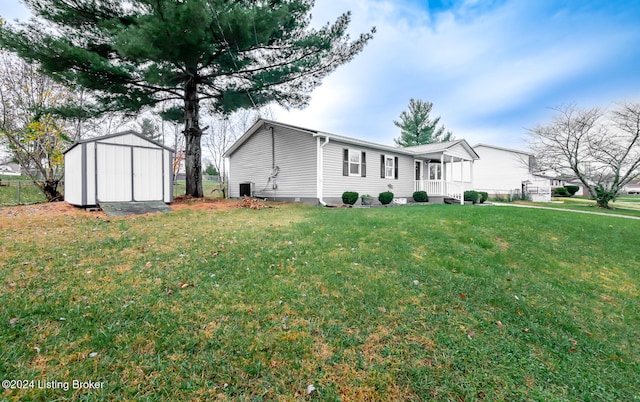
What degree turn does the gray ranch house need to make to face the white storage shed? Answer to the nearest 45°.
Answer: approximately 90° to its right

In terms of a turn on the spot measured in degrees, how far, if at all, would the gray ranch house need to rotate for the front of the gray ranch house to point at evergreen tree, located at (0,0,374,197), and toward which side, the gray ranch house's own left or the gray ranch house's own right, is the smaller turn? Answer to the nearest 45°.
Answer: approximately 90° to the gray ranch house's own right

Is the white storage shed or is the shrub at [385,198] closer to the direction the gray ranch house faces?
the shrub

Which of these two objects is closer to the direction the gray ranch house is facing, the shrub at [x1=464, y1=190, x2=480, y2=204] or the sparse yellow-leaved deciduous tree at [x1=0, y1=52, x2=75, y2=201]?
the shrub

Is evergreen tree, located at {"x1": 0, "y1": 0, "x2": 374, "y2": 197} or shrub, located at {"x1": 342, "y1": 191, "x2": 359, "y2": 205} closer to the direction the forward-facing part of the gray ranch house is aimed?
the shrub

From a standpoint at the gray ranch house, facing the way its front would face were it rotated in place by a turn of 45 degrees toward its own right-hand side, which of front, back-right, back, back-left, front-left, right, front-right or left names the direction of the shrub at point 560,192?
back-left

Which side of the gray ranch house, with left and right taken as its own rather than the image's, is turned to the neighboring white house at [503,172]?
left

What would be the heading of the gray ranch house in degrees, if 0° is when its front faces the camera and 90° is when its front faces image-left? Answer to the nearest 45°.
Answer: approximately 315°

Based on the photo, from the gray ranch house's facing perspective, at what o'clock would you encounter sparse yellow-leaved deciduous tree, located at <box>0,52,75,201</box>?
The sparse yellow-leaved deciduous tree is roughly at 4 o'clock from the gray ranch house.

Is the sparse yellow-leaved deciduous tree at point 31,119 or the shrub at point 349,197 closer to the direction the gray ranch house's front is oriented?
the shrub

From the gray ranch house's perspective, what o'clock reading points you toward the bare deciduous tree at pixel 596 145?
The bare deciduous tree is roughly at 10 o'clock from the gray ranch house.
